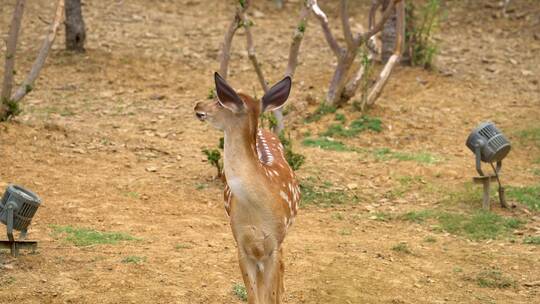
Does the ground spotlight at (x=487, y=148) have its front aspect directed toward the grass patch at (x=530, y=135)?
no

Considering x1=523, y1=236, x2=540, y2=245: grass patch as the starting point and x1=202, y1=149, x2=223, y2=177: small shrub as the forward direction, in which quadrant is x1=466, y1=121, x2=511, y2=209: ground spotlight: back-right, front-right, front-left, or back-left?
front-right

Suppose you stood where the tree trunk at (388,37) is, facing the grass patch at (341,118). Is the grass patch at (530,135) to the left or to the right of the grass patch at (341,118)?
left

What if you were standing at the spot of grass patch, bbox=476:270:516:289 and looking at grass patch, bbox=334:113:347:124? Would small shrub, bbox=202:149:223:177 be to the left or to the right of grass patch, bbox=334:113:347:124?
left

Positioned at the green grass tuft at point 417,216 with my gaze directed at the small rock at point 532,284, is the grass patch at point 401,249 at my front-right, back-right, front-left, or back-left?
front-right

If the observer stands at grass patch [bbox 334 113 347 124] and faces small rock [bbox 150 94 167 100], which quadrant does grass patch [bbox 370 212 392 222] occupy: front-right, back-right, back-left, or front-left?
back-left
